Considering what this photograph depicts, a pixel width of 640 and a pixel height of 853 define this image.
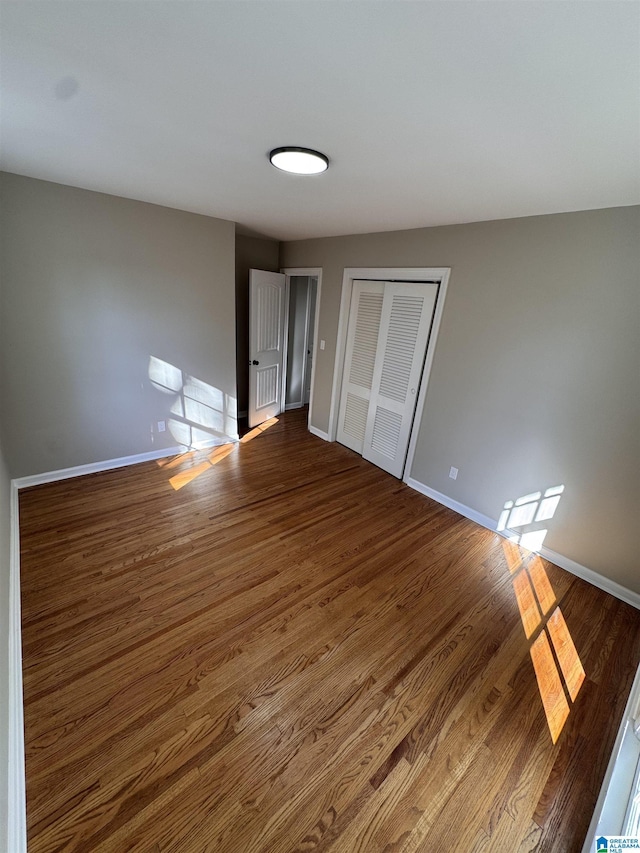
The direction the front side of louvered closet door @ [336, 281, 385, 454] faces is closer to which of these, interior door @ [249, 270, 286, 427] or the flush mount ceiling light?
the flush mount ceiling light

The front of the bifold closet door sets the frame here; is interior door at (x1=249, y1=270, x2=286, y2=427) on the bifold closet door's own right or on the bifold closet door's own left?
on the bifold closet door's own right

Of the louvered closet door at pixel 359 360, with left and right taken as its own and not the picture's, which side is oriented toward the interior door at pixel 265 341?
right

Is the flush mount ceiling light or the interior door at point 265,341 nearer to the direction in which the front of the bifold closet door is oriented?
the flush mount ceiling light

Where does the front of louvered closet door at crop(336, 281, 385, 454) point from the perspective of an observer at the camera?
facing the viewer and to the left of the viewer

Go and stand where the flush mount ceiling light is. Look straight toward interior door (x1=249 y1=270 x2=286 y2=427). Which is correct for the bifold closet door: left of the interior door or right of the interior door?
right

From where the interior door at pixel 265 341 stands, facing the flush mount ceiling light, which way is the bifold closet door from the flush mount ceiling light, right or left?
left
